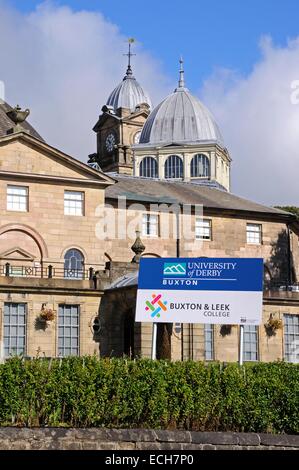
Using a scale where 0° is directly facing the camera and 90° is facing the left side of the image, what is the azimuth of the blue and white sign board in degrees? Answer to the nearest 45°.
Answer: approximately 0°

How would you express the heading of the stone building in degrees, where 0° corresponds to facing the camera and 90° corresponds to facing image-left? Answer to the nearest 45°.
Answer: approximately 0°

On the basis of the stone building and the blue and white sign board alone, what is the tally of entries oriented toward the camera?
2

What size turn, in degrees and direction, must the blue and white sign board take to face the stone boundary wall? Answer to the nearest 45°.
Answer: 0° — it already faces it
